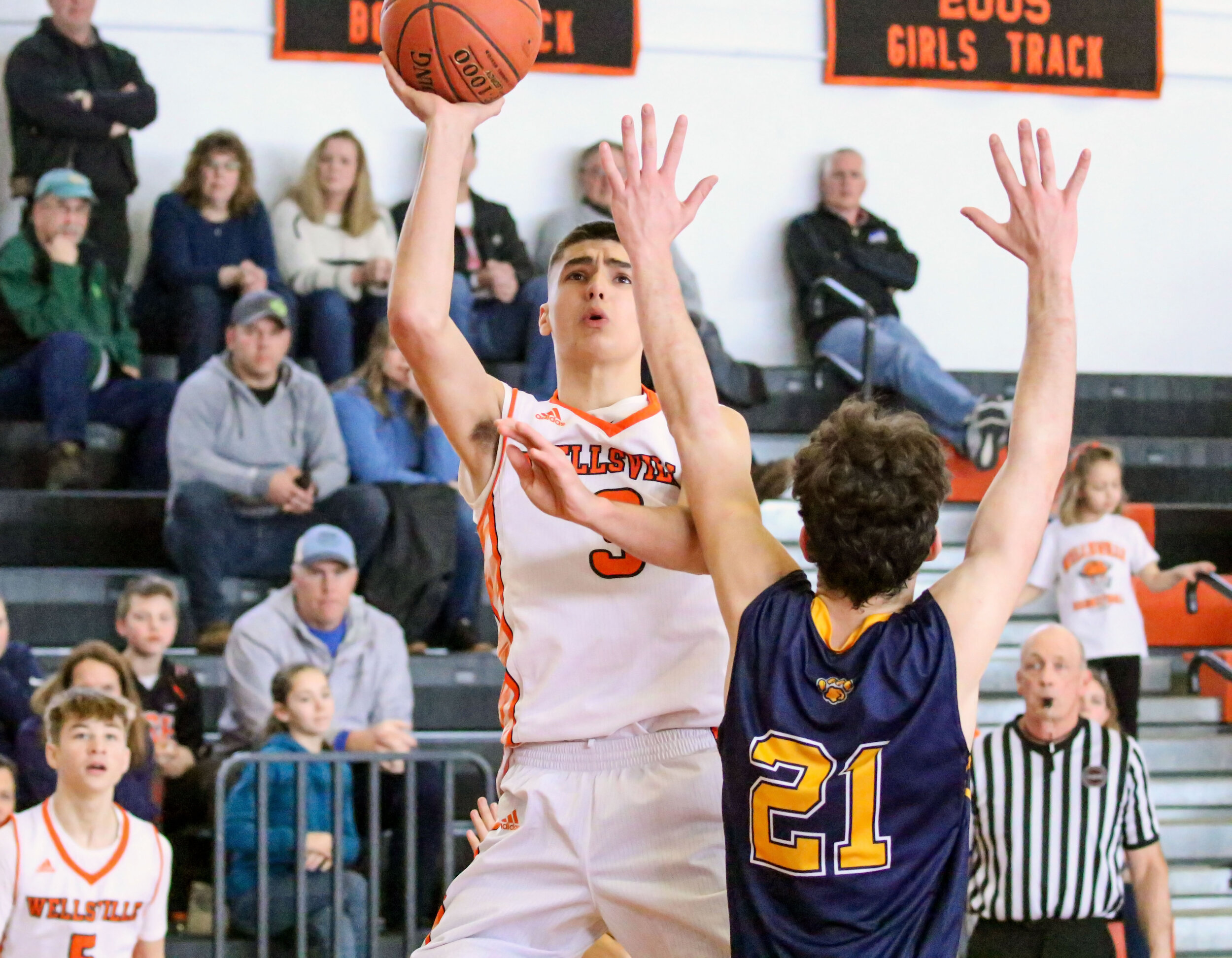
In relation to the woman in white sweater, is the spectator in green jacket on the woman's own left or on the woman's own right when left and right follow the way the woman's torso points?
on the woman's own right

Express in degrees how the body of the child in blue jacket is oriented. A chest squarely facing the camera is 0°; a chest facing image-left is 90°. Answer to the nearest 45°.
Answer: approximately 315°

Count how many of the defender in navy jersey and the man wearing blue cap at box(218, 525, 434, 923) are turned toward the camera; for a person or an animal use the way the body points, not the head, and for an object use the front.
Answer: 1

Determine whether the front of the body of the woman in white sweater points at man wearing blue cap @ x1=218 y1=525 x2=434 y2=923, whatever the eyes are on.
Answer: yes

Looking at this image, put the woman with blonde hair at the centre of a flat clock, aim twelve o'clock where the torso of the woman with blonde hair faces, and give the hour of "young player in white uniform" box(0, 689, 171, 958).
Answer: The young player in white uniform is roughly at 2 o'clock from the woman with blonde hair.

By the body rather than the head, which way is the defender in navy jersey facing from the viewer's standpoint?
away from the camera

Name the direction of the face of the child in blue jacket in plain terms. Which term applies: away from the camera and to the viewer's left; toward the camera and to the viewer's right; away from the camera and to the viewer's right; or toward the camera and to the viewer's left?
toward the camera and to the viewer's right
